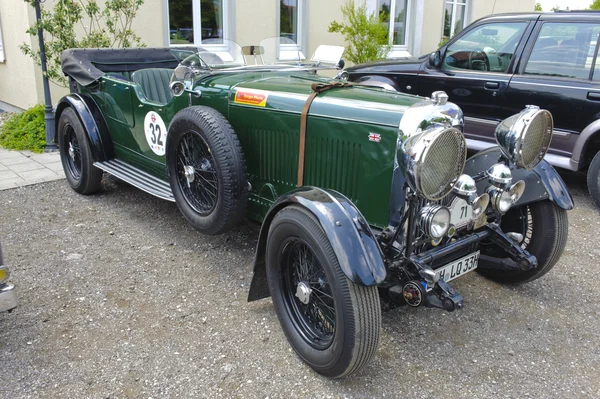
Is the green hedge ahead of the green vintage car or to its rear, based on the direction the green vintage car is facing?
to the rear

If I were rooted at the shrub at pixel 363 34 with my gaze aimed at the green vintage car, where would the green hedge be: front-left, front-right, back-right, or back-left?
front-right

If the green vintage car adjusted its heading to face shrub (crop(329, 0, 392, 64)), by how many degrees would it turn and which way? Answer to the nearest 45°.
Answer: approximately 135° to its left

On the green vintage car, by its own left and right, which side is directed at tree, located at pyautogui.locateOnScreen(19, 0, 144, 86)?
back

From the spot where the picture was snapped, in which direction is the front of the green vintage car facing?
facing the viewer and to the right of the viewer

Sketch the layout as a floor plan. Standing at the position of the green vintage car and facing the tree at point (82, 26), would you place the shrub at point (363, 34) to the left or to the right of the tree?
right

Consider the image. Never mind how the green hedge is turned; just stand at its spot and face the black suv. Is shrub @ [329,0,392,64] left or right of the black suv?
left

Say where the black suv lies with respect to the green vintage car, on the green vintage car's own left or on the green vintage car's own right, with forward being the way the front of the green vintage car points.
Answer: on the green vintage car's own left
